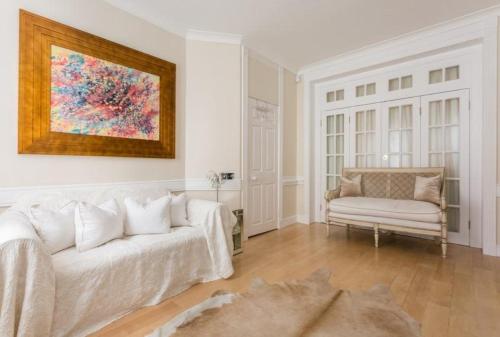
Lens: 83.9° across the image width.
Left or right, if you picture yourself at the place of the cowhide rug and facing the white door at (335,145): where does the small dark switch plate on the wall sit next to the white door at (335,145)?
left

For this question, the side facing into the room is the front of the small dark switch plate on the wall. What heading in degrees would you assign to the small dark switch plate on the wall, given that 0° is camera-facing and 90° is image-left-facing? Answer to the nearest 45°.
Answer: approximately 0°

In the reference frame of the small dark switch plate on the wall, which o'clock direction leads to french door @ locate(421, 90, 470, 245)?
The french door is roughly at 9 o'clock from the small dark switch plate on the wall.

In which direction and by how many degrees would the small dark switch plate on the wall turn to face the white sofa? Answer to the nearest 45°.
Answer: approximately 45° to its right

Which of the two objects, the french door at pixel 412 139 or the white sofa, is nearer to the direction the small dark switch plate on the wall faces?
the white sofa

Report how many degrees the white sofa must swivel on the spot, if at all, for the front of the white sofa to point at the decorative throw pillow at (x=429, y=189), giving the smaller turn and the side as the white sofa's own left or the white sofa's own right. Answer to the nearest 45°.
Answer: approximately 45° to the white sofa's own left

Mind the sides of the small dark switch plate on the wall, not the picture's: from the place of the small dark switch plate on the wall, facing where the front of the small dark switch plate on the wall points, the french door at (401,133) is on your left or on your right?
on your left

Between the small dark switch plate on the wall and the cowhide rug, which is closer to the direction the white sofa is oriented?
the cowhide rug

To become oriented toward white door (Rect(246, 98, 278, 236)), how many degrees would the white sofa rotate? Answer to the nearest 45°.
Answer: approximately 90° to its left

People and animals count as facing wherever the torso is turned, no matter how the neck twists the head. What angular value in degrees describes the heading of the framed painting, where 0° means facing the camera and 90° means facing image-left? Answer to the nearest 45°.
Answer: approximately 315°
